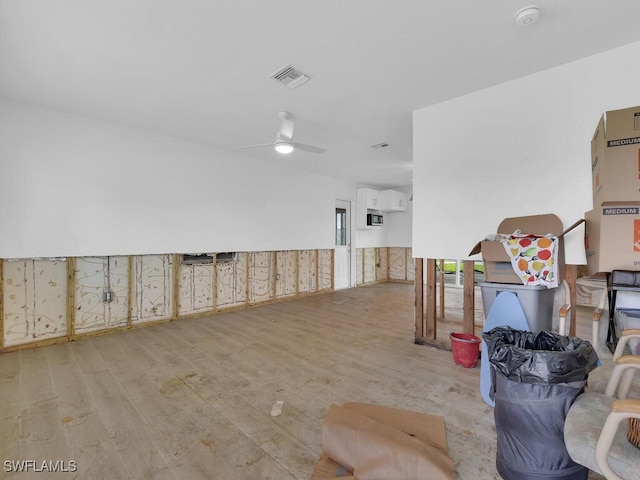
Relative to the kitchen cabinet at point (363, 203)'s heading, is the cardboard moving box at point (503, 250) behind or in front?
in front

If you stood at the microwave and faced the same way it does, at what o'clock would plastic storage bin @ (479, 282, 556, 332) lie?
The plastic storage bin is roughly at 1 o'clock from the microwave.

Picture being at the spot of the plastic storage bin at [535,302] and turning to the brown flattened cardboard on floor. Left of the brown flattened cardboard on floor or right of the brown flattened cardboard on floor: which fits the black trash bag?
left

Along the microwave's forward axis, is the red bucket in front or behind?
in front

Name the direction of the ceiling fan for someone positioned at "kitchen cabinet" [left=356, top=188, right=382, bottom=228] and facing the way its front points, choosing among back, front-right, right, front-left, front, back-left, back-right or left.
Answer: front-right

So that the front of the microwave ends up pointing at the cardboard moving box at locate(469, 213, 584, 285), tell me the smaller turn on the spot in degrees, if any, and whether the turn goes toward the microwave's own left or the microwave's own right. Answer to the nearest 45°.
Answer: approximately 45° to the microwave's own right

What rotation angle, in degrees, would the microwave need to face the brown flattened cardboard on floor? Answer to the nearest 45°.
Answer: approximately 45° to its right

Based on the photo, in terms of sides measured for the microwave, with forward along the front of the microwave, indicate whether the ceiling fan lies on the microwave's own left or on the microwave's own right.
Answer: on the microwave's own right

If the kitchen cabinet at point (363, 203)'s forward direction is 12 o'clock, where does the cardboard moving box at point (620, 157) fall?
The cardboard moving box is roughly at 1 o'clock from the kitchen cabinet.

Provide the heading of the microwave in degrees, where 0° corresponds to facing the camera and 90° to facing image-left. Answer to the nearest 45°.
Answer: approximately 315°

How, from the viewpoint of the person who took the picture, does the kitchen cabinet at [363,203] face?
facing the viewer and to the right of the viewer
